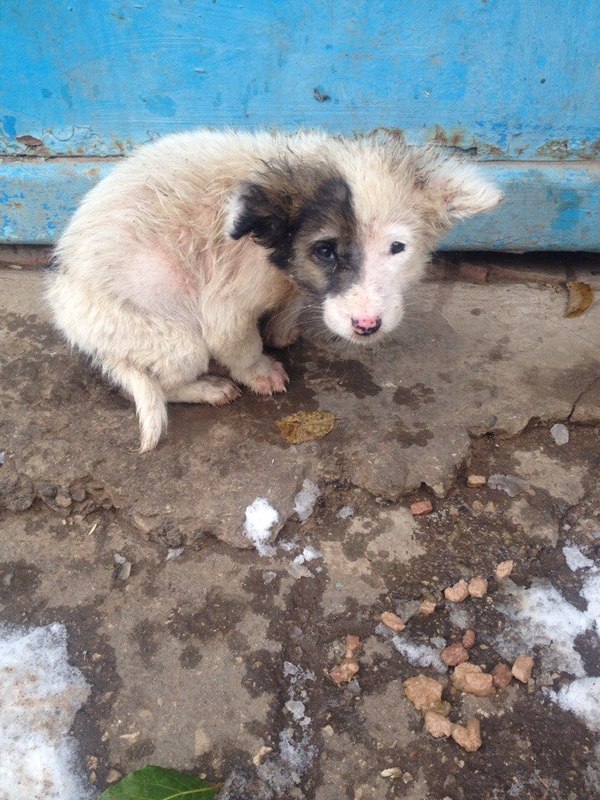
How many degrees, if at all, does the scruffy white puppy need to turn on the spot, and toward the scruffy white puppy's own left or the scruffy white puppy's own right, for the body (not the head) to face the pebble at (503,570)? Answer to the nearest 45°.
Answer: approximately 45° to the scruffy white puppy's own right

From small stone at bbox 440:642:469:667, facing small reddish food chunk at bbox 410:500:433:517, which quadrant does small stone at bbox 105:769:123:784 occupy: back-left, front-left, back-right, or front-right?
back-left

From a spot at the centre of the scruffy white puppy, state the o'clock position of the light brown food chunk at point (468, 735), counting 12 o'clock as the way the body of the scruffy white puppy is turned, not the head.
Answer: The light brown food chunk is roughly at 2 o'clock from the scruffy white puppy.

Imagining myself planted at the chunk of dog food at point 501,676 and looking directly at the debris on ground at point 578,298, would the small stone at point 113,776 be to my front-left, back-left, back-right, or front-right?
back-left

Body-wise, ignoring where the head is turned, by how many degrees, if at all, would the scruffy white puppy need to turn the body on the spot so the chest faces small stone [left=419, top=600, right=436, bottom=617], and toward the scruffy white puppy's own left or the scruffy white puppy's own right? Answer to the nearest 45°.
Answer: approximately 45° to the scruffy white puppy's own right

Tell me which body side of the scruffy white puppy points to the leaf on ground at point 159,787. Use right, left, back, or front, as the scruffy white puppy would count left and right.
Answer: right

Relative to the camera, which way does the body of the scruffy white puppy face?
to the viewer's right

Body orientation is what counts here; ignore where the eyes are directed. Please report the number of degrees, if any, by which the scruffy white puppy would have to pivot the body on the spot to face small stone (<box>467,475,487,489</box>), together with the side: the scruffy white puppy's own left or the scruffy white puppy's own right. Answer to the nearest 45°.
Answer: approximately 45° to the scruffy white puppy's own right

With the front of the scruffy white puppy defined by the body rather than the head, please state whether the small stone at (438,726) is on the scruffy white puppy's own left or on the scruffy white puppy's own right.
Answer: on the scruffy white puppy's own right
